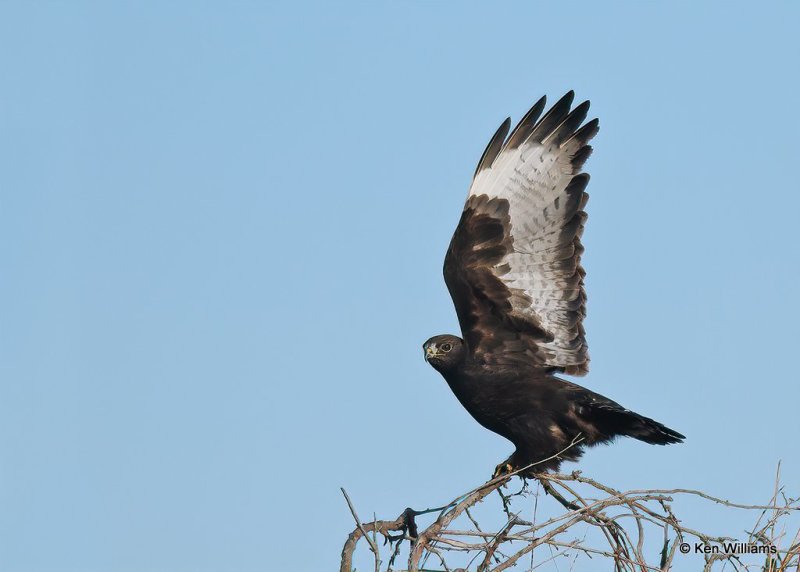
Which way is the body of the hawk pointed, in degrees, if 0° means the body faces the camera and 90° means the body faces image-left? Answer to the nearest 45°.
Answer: approximately 90°
